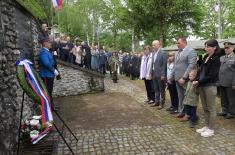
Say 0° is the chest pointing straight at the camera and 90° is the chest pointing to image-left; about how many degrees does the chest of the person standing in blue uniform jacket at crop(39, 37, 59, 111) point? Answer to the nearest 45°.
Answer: approximately 270°

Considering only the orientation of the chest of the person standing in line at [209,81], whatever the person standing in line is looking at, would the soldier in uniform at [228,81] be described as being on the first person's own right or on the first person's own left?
on the first person's own right

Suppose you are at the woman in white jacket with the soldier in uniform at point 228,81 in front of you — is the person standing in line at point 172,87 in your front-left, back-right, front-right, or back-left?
front-right

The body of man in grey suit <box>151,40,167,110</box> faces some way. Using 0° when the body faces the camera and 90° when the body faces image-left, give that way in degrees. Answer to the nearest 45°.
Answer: approximately 45°

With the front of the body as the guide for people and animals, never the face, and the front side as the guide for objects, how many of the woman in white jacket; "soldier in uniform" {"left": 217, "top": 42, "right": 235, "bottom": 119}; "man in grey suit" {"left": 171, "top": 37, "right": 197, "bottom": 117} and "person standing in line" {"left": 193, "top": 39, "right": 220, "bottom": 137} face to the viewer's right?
0

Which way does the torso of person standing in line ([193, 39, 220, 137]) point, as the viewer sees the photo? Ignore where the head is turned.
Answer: to the viewer's left

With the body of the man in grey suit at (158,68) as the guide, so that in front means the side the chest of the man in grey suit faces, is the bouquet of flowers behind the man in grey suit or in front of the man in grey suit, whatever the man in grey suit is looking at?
in front

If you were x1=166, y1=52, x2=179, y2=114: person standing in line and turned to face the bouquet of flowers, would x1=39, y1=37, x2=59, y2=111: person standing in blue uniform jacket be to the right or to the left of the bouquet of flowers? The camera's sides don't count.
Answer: right

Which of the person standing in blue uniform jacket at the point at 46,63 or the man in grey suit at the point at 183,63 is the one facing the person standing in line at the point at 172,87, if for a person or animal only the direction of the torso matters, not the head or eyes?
the person standing in blue uniform jacket at the point at 46,63

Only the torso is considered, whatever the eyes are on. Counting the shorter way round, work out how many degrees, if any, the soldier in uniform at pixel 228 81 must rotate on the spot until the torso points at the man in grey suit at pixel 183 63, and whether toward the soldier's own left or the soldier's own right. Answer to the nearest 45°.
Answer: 0° — they already face them

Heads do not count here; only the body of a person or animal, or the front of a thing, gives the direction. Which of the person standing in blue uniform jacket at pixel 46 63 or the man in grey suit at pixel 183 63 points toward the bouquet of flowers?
the man in grey suit

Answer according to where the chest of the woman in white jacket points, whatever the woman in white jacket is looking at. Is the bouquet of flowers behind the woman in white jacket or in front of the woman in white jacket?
in front
